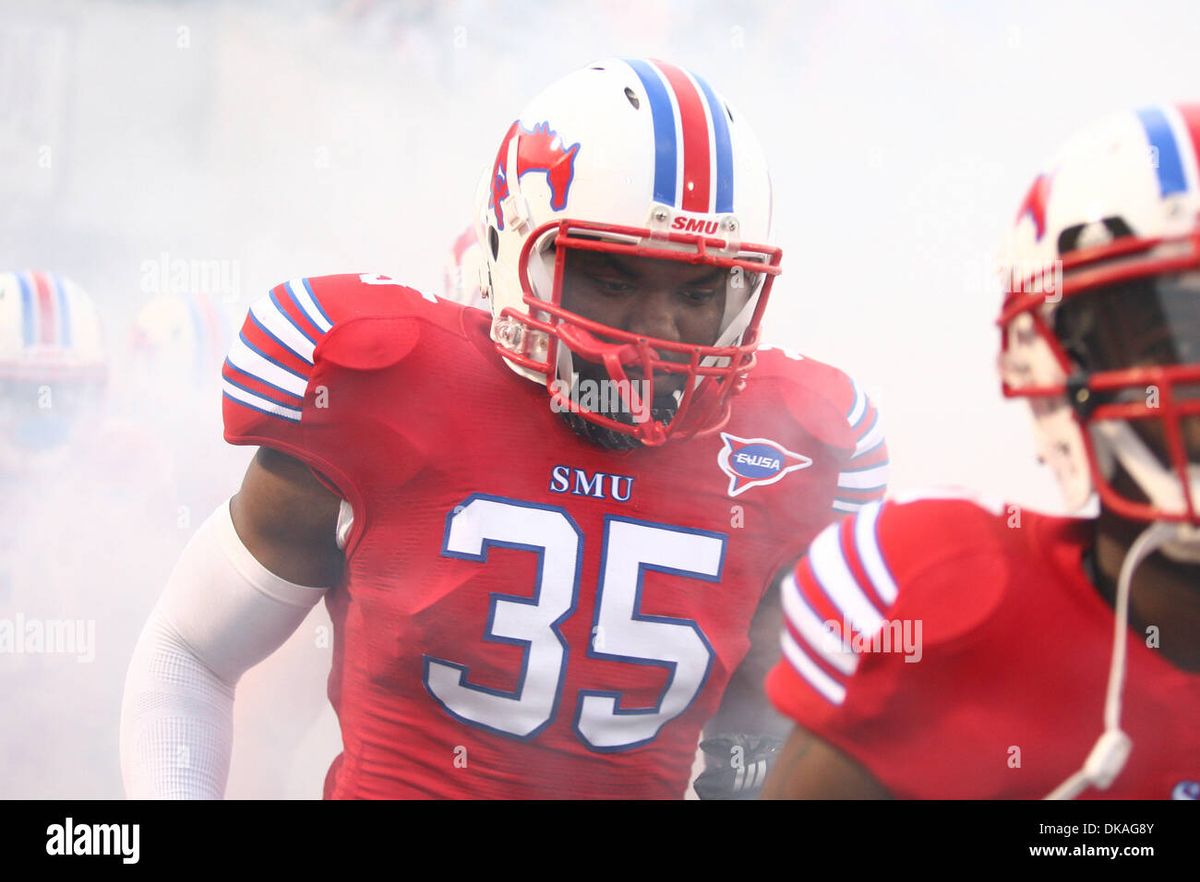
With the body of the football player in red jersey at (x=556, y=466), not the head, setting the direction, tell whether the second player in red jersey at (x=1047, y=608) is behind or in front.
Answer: in front

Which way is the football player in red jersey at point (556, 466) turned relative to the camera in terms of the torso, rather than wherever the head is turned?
toward the camera
